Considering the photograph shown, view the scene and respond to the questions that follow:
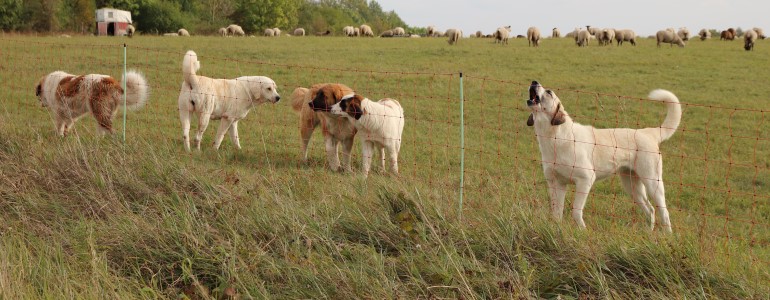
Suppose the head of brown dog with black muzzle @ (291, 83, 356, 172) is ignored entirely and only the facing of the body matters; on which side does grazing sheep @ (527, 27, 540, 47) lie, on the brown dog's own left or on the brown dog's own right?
on the brown dog's own left

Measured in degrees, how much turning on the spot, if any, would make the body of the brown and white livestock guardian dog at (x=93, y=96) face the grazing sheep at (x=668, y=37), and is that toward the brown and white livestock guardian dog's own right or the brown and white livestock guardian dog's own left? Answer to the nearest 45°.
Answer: approximately 135° to the brown and white livestock guardian dog's own right

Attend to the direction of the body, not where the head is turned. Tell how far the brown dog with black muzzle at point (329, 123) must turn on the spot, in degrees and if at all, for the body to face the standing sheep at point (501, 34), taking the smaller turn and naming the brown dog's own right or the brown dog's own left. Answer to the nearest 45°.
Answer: approximately 135° to the brown dog's own left

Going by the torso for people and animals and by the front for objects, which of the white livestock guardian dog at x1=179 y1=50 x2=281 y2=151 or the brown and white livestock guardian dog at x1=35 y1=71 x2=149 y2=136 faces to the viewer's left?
the brown and white livestock guardian dog at x1=35 y1=71 x2=149 y2=136

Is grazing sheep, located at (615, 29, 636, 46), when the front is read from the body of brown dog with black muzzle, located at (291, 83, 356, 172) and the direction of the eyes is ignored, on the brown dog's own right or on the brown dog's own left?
on the brown dog's own left

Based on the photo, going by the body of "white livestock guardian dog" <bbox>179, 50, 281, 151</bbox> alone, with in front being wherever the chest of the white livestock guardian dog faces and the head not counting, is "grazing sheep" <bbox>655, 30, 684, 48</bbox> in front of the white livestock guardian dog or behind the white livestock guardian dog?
in front

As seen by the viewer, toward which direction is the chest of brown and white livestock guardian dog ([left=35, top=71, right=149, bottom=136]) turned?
to the viewer's left

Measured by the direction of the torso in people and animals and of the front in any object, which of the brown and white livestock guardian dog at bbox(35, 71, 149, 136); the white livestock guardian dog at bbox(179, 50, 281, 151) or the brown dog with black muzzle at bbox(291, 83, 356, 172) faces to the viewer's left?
the brown and white livestock guardian dog at bbox(35, 71, 149, 136)
